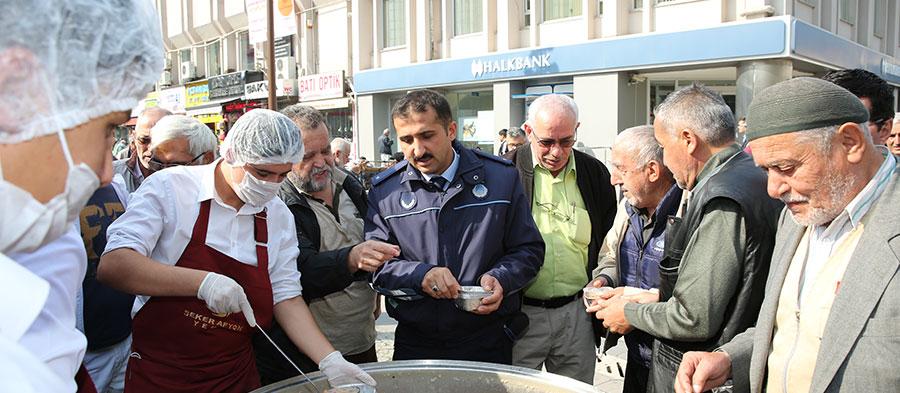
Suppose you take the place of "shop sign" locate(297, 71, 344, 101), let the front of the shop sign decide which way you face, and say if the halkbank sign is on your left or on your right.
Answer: on your left

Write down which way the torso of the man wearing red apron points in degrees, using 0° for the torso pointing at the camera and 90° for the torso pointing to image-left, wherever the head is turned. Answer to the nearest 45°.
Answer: approximately 315°

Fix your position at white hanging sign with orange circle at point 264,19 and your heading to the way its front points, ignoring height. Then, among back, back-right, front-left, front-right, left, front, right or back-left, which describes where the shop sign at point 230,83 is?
back-right

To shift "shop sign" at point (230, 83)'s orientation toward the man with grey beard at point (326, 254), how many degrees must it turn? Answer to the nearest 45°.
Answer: approximately 45° to its left

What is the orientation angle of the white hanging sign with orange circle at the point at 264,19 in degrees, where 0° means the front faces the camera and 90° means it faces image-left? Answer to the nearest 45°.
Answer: approximately 45°

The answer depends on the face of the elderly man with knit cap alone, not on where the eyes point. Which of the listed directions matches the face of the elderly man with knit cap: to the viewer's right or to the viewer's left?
to the viewer's left

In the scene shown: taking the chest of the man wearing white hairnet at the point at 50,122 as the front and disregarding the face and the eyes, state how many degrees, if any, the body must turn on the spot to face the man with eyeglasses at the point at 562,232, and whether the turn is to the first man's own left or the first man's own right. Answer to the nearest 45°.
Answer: approximately 45° to the first man's own left

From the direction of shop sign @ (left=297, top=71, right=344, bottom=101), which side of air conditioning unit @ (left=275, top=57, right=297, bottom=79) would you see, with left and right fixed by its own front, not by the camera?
left

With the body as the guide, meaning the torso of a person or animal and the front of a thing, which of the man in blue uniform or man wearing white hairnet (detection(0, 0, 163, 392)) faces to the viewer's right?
the man wearing white hairnet

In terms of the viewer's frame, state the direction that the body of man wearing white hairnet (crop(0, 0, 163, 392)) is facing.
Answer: to the viewer's right

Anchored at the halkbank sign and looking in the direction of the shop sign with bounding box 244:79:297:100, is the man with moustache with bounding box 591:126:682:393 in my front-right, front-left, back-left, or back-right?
back-left

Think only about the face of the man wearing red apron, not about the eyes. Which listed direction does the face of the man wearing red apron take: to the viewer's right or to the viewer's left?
to the viewer's right
